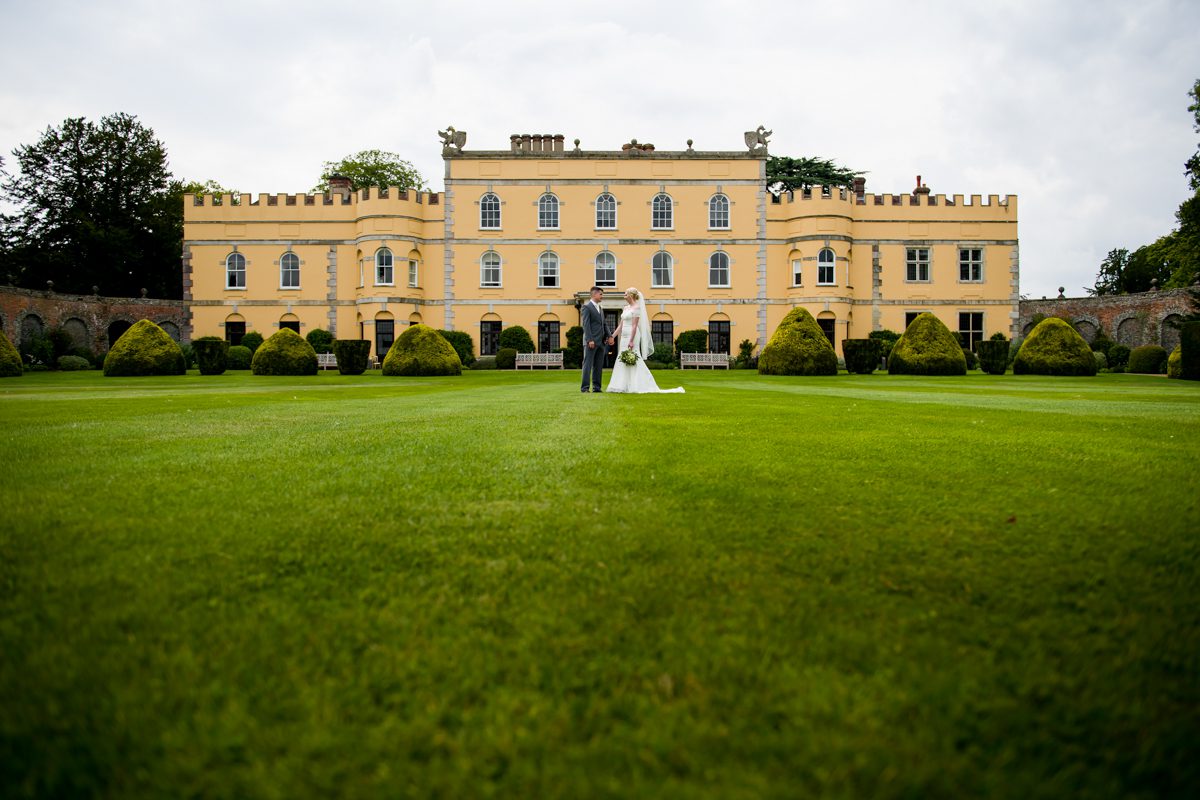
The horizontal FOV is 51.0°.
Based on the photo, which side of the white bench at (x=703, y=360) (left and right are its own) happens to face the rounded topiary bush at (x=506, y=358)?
right

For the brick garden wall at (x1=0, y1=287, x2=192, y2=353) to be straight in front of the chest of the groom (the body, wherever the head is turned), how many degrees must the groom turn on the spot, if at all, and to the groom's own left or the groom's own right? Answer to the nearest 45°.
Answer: approximately 180°

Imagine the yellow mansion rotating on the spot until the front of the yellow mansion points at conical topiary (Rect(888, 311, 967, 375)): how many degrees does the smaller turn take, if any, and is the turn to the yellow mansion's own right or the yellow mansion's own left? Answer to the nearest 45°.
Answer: approximately 45° to the yellow mansion's own left

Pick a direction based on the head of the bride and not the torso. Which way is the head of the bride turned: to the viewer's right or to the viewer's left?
to the viewer's left

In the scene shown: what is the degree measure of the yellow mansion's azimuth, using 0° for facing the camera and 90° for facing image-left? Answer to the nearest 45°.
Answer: approximately 0°

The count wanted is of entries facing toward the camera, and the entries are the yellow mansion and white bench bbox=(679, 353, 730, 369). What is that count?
2
